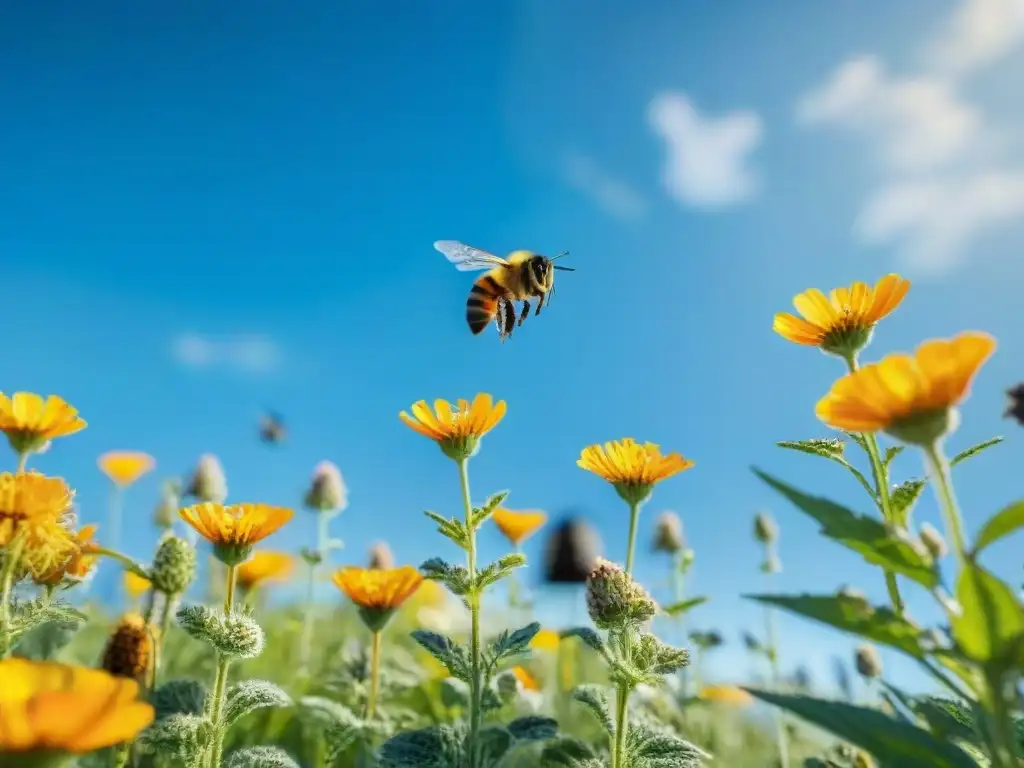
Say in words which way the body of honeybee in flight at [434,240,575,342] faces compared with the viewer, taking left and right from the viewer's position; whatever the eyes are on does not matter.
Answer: facing to the right of the viewer

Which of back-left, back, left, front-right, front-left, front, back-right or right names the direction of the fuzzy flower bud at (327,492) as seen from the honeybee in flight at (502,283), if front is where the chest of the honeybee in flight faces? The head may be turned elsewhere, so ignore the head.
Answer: back-left

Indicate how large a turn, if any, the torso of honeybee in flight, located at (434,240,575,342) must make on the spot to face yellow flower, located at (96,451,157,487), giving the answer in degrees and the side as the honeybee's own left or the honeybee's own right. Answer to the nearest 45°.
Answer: approximately 135° to the honeybee's own left

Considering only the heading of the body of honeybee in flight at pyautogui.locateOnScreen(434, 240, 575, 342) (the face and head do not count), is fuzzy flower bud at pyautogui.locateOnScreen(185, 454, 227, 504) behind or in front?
behind
